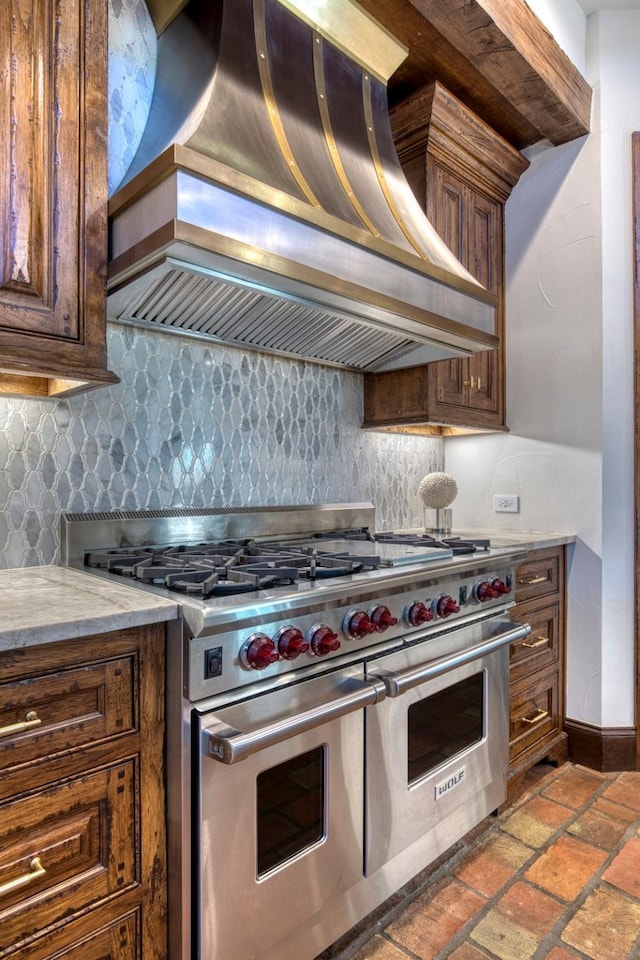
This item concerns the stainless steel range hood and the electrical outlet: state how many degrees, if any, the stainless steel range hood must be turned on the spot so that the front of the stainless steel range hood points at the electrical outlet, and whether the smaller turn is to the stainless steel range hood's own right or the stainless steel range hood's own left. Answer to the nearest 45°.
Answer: approximately 90° to the stainless steel range hood's own left

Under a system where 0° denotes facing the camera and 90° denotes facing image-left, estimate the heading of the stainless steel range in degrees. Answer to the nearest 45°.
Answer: approximately 315°

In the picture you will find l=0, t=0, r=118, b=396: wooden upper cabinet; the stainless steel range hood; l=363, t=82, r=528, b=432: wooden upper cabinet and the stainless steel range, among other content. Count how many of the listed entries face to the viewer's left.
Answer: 0

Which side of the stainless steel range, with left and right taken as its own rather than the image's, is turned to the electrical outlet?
left

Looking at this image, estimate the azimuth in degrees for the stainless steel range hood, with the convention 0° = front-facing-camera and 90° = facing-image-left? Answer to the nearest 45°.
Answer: approximately 315°

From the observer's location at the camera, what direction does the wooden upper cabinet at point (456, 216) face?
facing the viewer and to the right of the viewer

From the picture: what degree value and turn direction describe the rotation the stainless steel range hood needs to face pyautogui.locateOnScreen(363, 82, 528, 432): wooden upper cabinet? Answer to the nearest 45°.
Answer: approximately 90° to its left

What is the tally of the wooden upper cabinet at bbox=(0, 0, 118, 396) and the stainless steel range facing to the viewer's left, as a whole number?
0

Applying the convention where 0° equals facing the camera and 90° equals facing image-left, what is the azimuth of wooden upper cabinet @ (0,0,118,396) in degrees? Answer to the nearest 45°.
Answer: approximately 315°
